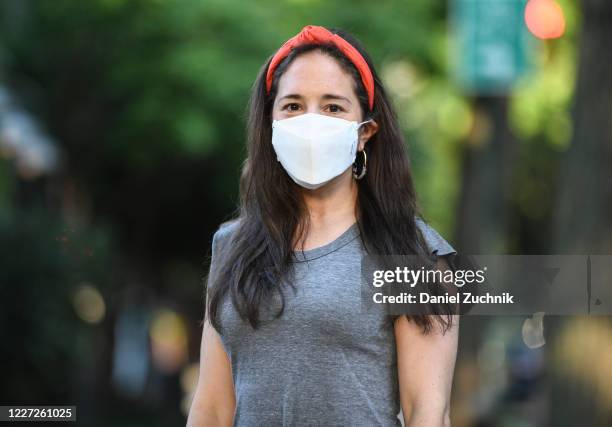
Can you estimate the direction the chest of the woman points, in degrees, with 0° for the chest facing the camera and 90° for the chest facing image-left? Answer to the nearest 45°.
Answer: approximately 0°

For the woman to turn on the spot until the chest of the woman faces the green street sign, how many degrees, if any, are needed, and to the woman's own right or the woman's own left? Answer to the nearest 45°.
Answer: approximately 180°
